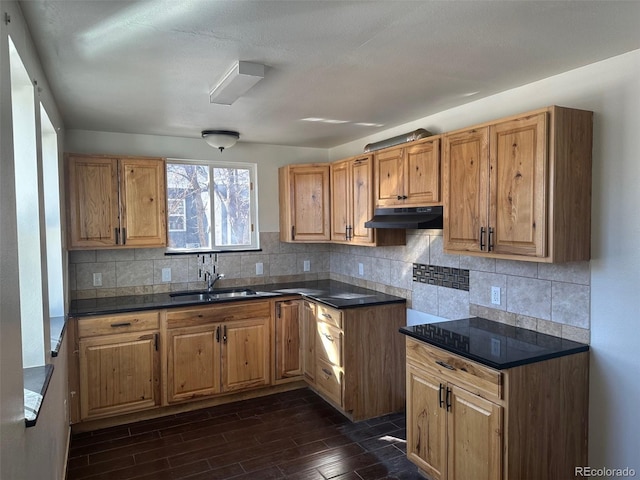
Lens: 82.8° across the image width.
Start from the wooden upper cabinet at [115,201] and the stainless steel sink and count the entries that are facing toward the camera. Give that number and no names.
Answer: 2

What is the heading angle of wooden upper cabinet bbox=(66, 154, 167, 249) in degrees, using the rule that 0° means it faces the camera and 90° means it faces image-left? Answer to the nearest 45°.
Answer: approximately 0°

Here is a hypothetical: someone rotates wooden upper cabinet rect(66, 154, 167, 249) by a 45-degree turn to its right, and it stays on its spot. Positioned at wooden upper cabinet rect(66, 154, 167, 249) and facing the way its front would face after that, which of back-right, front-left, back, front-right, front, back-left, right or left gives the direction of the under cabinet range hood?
left

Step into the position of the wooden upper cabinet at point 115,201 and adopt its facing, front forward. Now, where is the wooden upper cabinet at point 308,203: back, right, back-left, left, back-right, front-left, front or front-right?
left

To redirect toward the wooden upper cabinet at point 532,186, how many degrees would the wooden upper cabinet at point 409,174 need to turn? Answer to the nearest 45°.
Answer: approximately 90° to its left

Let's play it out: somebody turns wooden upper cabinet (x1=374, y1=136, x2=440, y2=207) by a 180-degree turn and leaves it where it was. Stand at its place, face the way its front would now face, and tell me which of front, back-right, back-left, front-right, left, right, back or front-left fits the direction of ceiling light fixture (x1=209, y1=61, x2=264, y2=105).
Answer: back

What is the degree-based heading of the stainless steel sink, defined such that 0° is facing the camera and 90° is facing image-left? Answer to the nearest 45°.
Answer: approximately 0°

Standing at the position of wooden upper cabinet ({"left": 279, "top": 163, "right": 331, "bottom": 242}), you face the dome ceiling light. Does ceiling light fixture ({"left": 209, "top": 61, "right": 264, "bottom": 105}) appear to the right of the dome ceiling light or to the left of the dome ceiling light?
left

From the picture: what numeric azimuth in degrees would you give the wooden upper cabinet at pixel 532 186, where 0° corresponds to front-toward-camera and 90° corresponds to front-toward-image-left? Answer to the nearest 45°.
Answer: approximately 45°

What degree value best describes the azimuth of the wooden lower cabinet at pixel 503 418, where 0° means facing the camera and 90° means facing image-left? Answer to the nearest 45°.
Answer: approximately 45°

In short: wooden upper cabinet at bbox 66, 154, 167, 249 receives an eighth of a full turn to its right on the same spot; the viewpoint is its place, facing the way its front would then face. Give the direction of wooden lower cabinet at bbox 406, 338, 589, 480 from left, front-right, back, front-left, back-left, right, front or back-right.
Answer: left

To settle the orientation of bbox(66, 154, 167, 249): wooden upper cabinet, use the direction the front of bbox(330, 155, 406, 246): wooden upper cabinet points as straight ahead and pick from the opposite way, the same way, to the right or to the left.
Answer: to the left

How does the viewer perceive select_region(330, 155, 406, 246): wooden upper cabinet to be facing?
facing the viewer and to the left of the viewer
